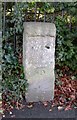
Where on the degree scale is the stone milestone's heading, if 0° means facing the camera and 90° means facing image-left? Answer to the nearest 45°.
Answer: approximately 0°
